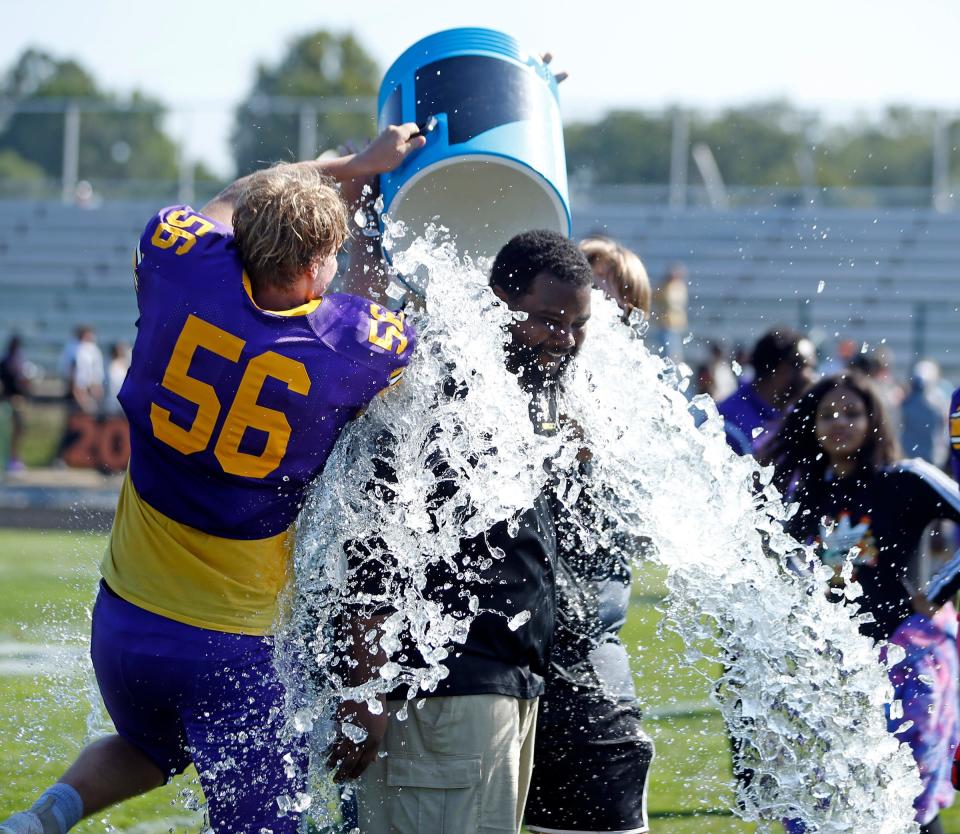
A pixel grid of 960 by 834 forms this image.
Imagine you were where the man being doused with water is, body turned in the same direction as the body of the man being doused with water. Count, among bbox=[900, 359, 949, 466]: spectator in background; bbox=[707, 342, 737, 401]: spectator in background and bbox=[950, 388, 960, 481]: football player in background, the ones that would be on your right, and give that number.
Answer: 0

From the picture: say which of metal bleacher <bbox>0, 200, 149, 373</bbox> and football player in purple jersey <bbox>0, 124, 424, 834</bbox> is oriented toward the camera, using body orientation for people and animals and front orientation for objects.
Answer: the metal bleacher

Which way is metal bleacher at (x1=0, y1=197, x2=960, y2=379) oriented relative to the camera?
toward the camera

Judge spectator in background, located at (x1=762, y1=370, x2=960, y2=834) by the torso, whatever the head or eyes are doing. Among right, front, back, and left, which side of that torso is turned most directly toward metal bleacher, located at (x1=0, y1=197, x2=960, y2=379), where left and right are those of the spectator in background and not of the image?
back

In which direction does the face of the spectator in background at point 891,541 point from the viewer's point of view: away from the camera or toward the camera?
toward the camera

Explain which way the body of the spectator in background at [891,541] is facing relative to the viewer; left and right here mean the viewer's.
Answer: facing the viewer

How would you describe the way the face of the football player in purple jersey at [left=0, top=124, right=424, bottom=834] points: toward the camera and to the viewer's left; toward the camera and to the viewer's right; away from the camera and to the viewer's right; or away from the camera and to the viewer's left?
away from the camera and to the viewer's right

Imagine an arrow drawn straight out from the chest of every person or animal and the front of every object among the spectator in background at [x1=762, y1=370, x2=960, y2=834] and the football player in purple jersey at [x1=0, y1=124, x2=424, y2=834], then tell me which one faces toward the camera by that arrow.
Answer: the spectator in background

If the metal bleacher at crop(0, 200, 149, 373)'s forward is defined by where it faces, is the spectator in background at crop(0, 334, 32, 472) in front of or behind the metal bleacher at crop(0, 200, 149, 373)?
in front

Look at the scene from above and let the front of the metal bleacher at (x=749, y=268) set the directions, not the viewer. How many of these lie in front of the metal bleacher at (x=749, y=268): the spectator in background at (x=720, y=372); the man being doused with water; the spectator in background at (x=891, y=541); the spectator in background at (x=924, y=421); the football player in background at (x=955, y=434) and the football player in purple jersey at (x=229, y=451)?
6

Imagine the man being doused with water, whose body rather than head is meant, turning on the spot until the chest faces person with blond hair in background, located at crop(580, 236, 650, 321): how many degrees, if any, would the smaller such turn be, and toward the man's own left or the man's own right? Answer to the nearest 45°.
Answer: approximately 135° to the man's own left

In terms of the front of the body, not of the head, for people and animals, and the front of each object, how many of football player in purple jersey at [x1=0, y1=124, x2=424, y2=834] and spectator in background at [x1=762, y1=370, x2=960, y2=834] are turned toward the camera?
1

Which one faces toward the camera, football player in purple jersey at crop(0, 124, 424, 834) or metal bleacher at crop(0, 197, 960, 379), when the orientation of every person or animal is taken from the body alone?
the metal bleacher

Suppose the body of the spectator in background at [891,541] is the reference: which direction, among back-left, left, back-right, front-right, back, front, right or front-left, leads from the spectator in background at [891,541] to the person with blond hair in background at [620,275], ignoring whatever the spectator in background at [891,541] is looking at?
right
